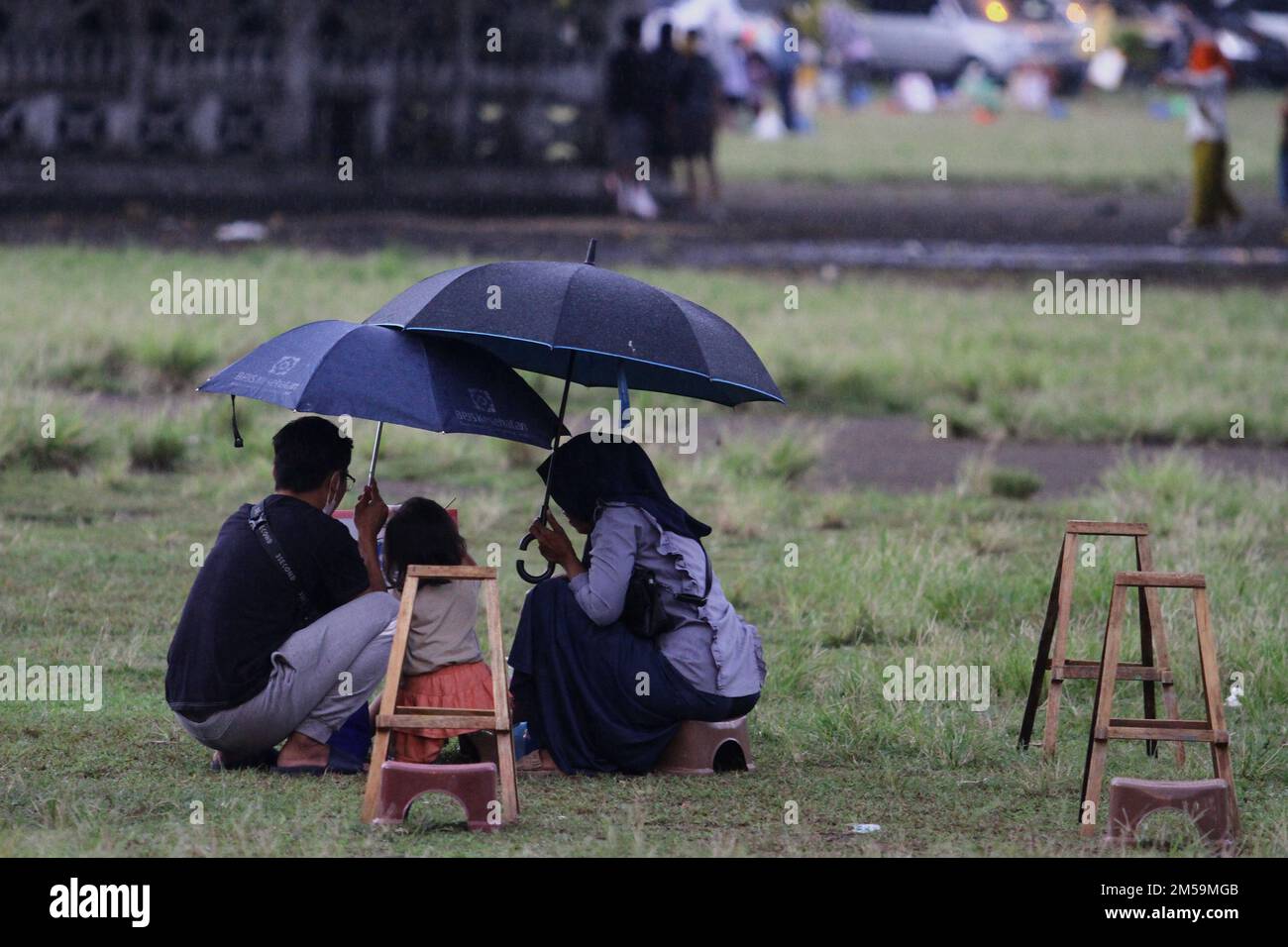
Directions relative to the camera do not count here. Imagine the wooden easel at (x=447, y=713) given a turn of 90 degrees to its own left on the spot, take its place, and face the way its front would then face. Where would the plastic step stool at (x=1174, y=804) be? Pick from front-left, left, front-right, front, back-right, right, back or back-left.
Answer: front

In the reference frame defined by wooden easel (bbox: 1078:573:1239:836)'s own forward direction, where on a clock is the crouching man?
The crouching man is roughly at 3 o'clock from the wooden easel.

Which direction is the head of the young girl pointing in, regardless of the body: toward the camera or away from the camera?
away from the camera

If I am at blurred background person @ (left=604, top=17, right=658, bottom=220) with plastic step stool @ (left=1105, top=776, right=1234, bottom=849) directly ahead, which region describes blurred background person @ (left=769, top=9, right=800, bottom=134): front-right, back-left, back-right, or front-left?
back-left

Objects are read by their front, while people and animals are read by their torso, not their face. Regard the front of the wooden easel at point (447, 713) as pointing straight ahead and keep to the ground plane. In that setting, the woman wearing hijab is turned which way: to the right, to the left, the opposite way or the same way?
to the right

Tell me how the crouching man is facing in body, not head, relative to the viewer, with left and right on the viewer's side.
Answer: facing away from the viewer and to the right of the viewer

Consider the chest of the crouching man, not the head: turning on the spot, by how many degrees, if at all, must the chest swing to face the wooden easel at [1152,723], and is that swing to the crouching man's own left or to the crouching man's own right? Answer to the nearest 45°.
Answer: approximately 45° to the crouching man's own right

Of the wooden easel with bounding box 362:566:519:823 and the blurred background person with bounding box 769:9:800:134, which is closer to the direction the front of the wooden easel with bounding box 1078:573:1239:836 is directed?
the wooden easel

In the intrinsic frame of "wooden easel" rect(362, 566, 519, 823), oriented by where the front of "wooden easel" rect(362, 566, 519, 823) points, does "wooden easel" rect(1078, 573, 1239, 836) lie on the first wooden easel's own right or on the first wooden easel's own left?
on the first wooden easel's own left

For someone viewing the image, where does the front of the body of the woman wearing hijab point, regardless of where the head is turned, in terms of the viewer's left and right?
facing to the left of the viewer

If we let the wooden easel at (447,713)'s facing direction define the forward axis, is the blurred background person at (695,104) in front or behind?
behind

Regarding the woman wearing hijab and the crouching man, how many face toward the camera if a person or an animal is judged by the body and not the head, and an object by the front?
0

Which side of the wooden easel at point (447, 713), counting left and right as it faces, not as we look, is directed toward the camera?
front

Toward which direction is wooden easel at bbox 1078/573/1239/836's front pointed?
toward the camera

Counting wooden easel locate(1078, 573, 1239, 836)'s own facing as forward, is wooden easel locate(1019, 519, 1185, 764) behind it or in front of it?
behind
